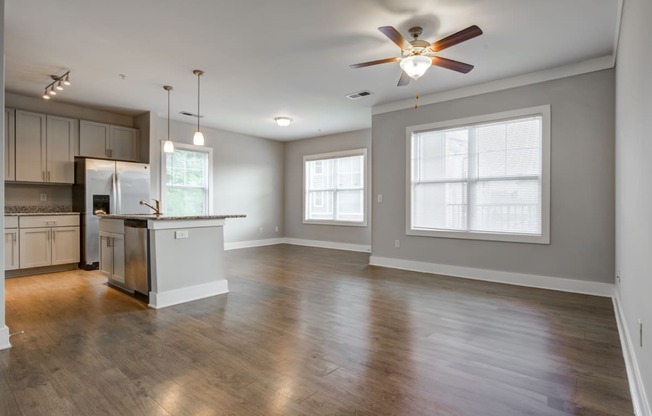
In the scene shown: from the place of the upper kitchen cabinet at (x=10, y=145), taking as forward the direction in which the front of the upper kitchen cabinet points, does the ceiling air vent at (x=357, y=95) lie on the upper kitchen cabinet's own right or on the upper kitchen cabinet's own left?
on the upper kitchen cabinet's own left

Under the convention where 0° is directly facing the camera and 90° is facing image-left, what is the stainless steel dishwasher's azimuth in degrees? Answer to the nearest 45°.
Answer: approximately 45°

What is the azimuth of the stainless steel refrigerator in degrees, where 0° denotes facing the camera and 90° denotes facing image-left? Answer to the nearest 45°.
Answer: approximately 0°

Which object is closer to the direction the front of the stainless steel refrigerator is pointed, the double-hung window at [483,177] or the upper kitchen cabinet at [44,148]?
the double-hung window

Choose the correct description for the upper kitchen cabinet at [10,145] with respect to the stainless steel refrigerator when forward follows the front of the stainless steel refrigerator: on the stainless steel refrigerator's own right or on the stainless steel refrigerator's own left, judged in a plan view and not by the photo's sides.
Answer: on the stainless steel refrigerator's own right
